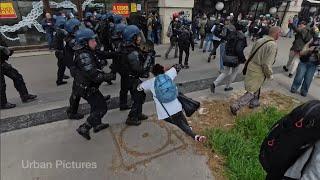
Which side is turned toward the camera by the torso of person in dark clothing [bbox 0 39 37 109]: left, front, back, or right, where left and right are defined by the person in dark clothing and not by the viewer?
right

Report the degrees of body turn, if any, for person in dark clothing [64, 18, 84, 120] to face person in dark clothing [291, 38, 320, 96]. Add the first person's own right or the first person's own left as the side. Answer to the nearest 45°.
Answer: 0° — they already face them

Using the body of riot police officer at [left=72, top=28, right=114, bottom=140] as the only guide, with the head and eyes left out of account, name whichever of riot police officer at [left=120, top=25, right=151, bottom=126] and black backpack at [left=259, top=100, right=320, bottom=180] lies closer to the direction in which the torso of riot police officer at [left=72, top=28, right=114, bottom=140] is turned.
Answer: the riot police officer

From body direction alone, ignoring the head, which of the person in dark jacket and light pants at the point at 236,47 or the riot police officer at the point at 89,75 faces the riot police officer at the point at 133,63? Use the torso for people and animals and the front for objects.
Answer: the riot police officer at the point at 89,75

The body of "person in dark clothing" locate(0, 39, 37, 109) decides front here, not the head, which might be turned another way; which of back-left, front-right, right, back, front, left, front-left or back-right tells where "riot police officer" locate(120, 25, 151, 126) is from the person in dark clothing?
front-right

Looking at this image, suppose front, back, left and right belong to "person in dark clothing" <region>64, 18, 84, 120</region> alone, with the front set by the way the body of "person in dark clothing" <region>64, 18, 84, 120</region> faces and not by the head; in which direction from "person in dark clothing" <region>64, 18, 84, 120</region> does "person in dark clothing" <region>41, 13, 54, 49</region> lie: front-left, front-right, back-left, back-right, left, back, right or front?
left

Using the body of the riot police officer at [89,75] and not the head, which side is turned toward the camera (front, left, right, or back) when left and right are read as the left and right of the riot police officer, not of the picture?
right

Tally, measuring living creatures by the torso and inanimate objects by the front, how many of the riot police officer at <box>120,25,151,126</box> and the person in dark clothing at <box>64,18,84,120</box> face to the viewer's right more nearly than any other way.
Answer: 2

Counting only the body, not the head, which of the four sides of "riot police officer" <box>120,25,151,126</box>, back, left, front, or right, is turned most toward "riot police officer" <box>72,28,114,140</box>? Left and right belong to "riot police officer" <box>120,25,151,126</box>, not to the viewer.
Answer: back

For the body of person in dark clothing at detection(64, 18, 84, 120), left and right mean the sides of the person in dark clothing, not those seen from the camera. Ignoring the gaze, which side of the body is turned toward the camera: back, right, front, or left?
right

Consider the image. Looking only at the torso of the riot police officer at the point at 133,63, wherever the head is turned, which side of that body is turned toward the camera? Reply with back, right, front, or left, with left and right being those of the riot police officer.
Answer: right

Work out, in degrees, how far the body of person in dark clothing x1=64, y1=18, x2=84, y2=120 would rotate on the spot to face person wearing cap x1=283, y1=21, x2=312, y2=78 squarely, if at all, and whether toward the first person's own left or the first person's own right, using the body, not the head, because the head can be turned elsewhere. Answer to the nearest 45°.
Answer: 0° — they already face them

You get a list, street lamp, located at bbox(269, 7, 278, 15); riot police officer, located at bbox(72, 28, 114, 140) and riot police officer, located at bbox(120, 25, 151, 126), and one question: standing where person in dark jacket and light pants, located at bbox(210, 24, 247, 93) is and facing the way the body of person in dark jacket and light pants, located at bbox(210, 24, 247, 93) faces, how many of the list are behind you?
2

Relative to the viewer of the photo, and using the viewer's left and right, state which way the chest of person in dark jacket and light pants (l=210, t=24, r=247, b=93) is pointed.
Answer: facing away from the viewer and to the right of the viewer

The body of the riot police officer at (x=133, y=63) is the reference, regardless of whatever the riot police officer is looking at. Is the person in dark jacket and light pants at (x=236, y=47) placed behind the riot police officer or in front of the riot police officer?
in front

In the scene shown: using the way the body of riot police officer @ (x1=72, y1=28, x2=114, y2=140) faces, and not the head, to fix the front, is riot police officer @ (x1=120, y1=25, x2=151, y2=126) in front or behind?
in front
